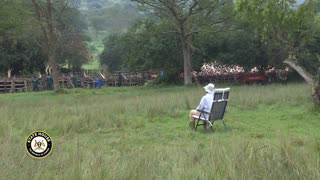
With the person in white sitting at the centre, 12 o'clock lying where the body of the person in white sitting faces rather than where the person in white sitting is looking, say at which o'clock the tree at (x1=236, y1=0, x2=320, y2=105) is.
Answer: The tree is roughly at 4 o'clock from the person in white sitting.

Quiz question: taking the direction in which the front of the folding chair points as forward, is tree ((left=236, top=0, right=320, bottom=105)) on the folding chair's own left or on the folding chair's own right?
on the folding chair's own right

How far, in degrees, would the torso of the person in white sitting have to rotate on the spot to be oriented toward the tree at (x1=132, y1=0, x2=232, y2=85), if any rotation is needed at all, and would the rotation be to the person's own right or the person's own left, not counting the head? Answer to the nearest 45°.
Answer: approximately 90° to the person's own right

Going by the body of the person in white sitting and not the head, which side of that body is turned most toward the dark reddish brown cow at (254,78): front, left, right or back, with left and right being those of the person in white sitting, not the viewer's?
right

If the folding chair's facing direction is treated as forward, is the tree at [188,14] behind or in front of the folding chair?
in front

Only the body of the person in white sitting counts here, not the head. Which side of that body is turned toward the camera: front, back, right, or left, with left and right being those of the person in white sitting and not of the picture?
left

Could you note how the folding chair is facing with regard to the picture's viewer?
facing away from the viewer and to the left of the viewer
